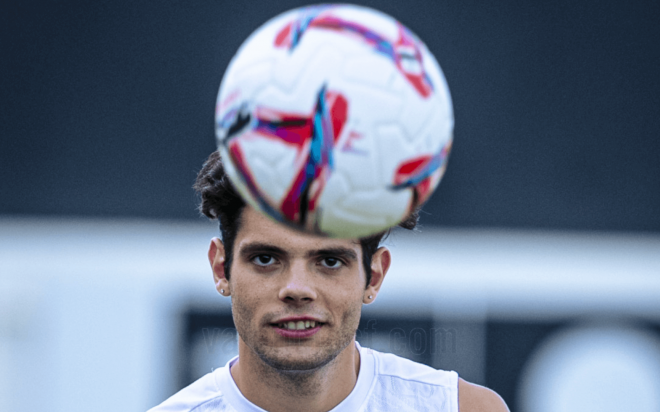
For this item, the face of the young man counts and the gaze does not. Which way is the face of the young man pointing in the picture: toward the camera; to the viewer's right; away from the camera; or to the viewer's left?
toward the camera

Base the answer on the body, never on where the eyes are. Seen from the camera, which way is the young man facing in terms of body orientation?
toward the camera
